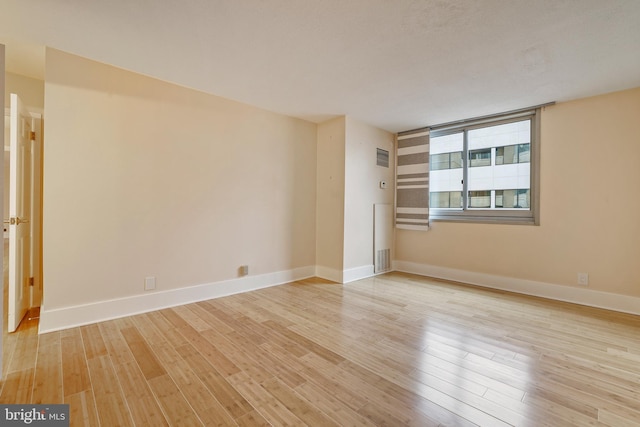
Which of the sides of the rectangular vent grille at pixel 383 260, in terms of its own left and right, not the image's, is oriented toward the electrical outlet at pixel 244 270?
right

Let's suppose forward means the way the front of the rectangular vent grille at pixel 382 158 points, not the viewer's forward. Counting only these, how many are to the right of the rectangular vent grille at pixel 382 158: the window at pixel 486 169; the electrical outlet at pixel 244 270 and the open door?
2

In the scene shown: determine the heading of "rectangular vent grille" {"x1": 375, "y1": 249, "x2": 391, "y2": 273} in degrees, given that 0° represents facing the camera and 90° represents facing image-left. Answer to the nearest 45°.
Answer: approximately 315°

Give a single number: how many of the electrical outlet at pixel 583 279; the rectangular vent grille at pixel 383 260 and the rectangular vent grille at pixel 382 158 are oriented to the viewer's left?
0

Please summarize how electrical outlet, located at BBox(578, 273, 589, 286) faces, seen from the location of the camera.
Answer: facing the viewer

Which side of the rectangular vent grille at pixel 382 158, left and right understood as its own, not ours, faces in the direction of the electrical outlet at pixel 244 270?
right

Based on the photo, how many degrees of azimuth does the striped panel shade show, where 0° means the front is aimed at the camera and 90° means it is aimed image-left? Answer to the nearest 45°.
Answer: approximately 45°

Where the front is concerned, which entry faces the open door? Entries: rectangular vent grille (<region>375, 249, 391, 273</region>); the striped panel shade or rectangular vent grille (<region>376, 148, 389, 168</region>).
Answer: the striped panel shade

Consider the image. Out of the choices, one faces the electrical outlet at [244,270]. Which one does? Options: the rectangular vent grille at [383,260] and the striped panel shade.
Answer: the striped panel shade

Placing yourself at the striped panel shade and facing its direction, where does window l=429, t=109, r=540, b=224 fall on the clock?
The window is roughly at 8 o'clock from the striped panel shade.

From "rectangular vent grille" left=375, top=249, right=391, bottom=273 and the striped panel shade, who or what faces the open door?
the striped panel shade

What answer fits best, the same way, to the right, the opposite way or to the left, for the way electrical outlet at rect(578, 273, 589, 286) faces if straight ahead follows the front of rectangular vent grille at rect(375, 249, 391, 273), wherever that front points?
to the right

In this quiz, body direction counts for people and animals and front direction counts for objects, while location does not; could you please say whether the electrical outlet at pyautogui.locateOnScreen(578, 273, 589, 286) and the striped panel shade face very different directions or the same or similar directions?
same or similar directions

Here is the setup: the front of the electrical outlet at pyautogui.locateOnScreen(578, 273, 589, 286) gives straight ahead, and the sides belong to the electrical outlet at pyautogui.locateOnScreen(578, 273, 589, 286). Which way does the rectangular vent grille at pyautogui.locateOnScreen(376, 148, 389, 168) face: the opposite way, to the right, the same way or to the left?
to the left

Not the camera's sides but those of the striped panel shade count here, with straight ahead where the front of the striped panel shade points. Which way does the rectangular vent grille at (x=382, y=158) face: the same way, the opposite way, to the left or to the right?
to the left

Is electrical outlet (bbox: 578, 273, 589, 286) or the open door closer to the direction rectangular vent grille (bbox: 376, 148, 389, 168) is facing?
the electrical outlet

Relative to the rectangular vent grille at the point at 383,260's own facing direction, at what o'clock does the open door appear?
The open door is roughly at 3 o'clock from the rectangular vent grille.

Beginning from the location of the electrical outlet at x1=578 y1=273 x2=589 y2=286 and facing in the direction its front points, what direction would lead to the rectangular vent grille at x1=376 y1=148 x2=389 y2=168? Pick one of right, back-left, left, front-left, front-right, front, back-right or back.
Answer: right
